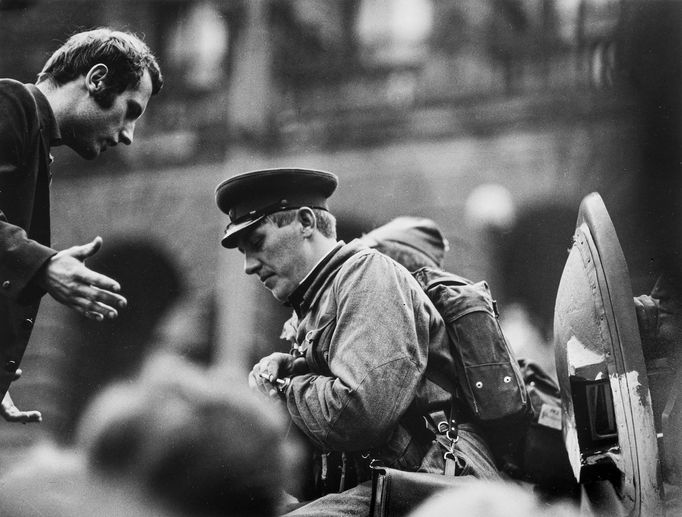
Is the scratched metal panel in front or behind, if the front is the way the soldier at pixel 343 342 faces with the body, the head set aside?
behind

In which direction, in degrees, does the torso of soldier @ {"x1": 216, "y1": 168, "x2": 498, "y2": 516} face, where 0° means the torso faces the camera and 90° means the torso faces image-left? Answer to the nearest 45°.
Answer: approximately 90°
